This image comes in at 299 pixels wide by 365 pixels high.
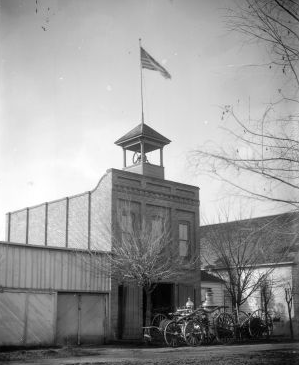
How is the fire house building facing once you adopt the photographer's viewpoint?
facing the viewer and to the right of the viewer

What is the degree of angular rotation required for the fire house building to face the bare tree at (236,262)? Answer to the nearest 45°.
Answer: approximately 90° to its left
